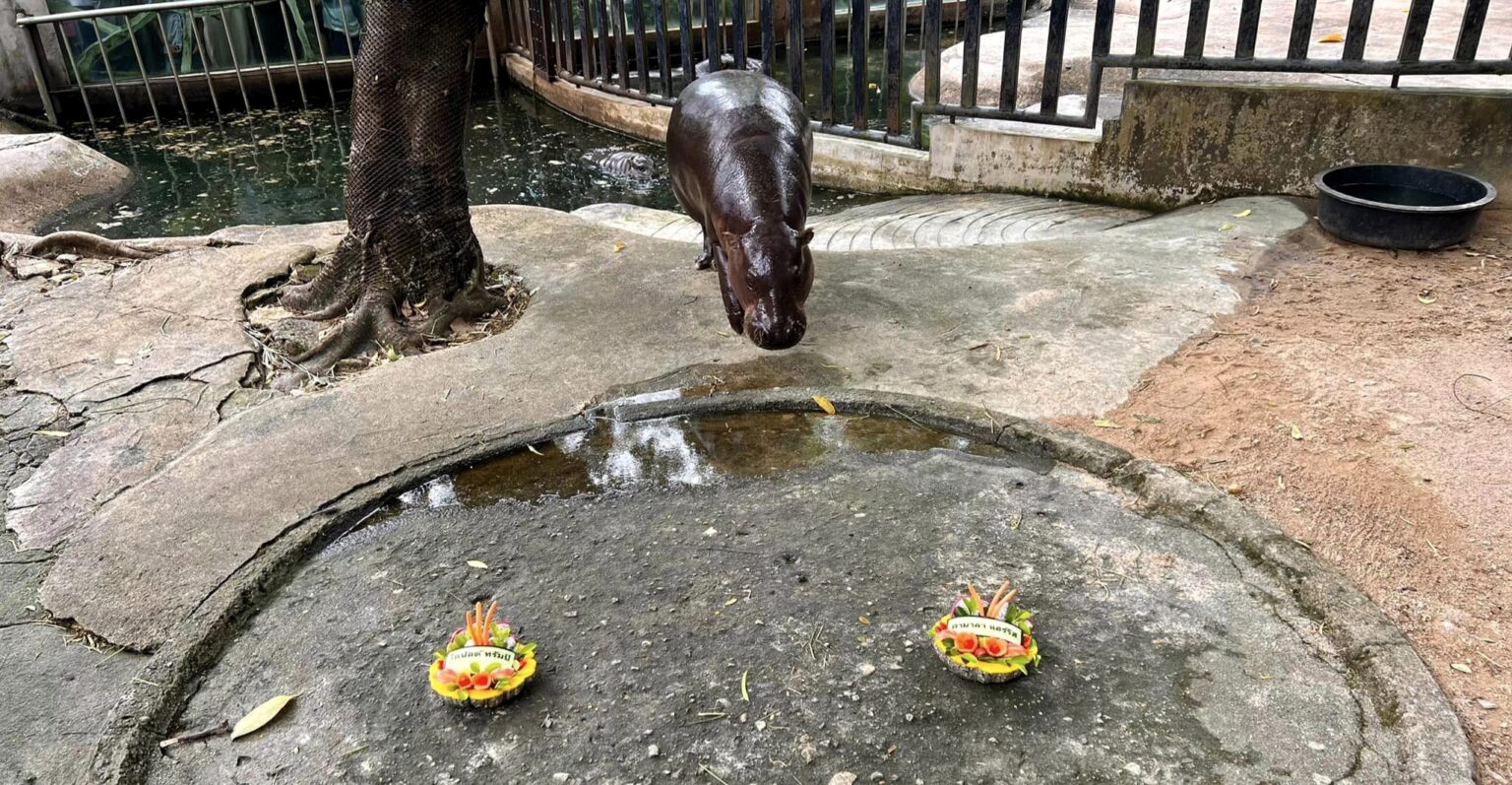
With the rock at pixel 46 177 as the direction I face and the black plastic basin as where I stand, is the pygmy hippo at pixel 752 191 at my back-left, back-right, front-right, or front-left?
front-left

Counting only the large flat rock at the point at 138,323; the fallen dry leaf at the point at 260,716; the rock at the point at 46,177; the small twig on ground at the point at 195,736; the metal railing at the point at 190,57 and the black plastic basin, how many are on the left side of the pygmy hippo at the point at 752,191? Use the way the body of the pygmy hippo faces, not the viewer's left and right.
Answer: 1

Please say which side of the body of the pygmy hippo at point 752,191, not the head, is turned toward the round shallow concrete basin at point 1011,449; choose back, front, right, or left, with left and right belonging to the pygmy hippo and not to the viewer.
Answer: front

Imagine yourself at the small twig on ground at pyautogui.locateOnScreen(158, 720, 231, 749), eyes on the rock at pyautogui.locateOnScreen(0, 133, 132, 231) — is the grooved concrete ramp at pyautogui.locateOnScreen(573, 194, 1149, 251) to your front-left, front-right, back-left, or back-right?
front-right

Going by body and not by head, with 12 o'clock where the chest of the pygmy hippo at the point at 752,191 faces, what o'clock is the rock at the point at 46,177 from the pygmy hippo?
The rock is roughly at 4 o'clock from the pygmy hippo.

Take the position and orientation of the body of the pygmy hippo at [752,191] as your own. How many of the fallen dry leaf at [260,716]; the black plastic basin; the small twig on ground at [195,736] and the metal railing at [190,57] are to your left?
1

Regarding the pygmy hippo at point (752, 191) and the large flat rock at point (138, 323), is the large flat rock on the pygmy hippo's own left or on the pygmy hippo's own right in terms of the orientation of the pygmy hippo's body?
on the pygmy hippo's own right

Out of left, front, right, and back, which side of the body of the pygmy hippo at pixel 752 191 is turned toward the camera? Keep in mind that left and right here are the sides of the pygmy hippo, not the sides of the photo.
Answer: front

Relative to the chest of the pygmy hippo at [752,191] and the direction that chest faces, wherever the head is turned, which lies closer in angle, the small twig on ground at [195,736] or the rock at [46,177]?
the small twig on ground

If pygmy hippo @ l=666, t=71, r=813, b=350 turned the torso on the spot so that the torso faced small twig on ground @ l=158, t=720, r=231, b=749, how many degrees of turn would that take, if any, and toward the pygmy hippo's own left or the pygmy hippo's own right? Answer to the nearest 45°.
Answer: approximately 45° to the pygmy hippo's own right
